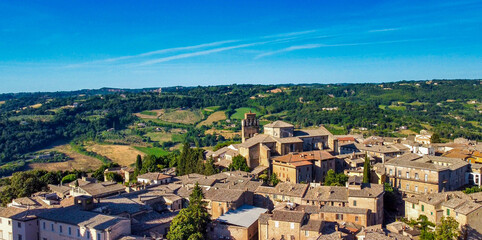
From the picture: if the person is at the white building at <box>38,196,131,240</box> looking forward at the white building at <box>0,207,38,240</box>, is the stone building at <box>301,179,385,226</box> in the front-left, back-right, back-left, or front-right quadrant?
back-right

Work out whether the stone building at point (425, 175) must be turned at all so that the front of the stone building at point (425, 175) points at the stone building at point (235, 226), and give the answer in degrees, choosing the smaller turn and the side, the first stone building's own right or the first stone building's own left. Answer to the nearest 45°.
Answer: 0° — it already faces it

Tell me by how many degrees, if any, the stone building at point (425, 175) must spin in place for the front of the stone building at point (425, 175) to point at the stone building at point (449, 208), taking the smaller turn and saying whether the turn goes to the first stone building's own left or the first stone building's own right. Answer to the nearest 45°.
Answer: approximately 45° to the first stone building's own left

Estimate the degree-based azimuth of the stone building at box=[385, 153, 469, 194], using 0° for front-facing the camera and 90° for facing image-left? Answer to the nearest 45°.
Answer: approximately 45°

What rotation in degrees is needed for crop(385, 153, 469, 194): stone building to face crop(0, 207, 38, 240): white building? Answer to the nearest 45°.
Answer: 0° — it already faces it

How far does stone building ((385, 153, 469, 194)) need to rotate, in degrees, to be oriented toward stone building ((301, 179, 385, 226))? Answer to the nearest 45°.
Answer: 0° — it already faces it
